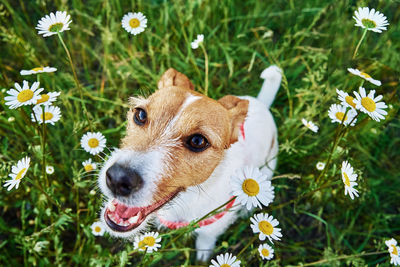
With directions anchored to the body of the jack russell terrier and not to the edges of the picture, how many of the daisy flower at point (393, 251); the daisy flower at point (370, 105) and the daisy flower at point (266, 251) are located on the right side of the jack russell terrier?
0

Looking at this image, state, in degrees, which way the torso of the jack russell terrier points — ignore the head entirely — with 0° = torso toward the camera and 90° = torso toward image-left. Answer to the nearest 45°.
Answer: approximately 45°

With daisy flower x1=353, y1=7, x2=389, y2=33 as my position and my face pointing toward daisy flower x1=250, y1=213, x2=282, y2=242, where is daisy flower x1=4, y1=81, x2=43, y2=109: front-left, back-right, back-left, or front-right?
front-right

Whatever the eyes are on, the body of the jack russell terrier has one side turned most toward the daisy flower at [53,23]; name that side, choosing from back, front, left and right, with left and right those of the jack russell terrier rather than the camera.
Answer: right

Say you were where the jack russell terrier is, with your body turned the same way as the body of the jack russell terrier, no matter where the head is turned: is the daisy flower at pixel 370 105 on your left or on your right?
on your left

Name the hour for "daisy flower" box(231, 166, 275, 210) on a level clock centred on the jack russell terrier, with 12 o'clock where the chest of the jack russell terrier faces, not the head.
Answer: The daisy flower is roughly at 9 o'clock from the jack russell terrier.

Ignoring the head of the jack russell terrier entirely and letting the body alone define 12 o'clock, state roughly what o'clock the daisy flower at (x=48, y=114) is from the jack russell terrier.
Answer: The daisy flower is roughly at 2 o'clock from the jack russell terrier.

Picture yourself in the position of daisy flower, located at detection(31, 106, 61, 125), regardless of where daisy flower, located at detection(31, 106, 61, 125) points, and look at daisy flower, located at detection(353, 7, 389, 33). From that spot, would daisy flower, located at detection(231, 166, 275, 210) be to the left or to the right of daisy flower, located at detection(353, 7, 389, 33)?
right

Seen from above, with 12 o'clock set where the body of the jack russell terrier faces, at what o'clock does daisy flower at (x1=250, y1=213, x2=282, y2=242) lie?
The daisy flower is roughly at 9 o'clock from the jack russell terrier.

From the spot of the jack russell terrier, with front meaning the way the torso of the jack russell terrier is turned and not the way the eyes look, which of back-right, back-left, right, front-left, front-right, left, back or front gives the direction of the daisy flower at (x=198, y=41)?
back-right

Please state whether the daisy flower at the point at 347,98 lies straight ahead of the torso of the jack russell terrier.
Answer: no
